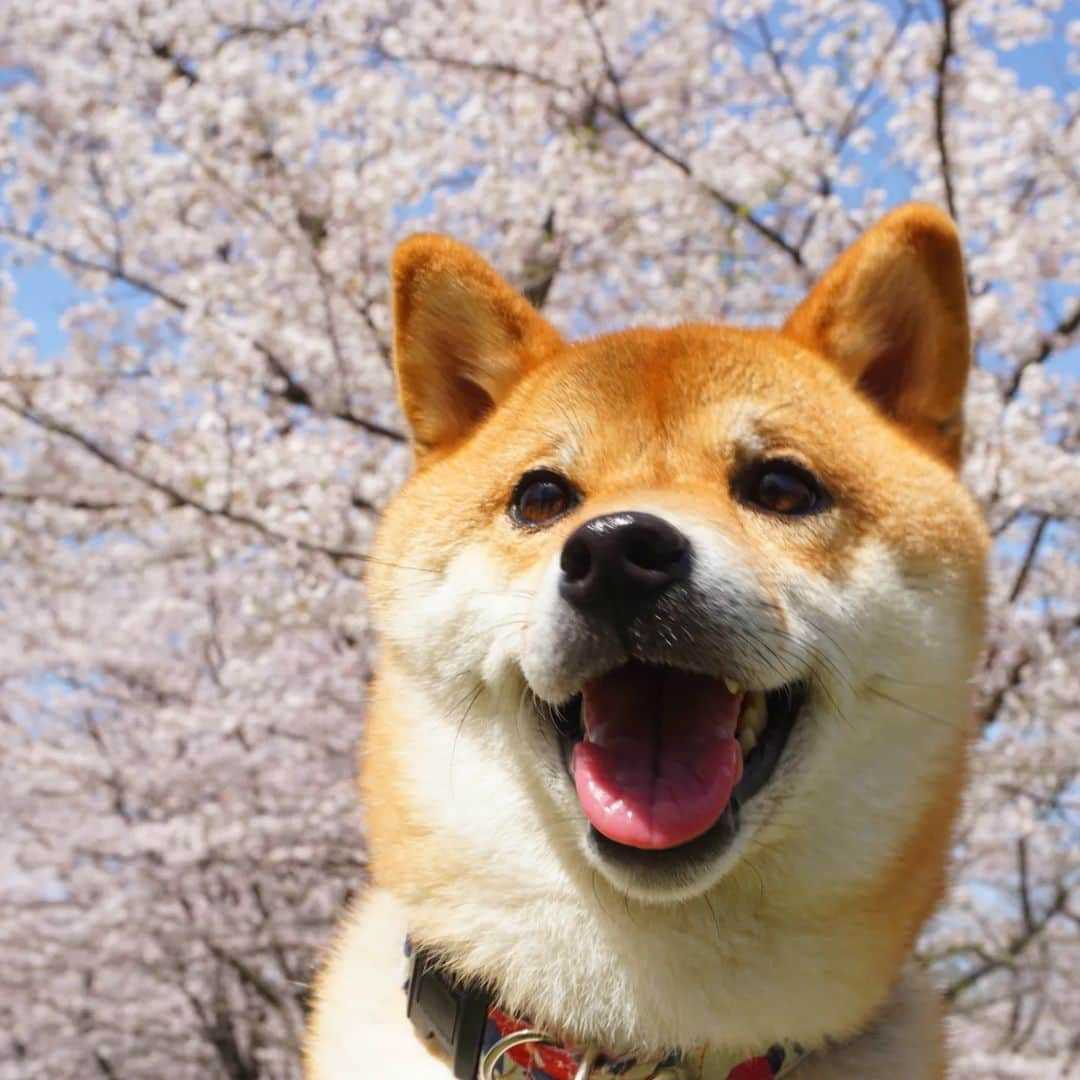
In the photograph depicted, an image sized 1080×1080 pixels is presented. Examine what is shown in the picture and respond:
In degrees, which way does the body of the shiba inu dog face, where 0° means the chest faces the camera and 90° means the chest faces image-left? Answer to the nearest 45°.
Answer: approximately 0°
